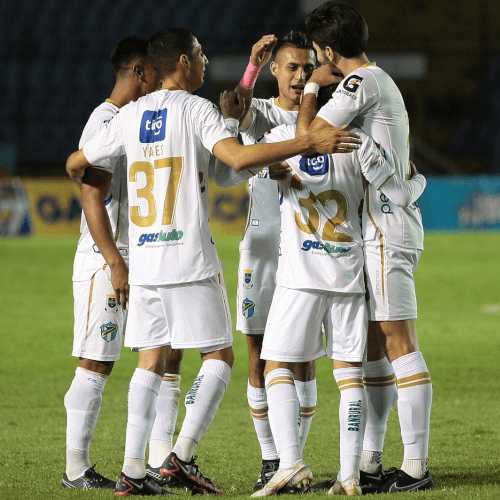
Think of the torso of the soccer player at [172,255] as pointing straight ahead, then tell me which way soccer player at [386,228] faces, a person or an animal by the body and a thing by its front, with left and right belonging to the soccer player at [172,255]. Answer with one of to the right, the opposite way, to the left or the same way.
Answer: to the left

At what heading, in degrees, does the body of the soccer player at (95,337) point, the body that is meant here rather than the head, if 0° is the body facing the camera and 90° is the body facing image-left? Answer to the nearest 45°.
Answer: approximately 270°

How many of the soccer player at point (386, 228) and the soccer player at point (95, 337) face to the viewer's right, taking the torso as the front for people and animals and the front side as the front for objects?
1

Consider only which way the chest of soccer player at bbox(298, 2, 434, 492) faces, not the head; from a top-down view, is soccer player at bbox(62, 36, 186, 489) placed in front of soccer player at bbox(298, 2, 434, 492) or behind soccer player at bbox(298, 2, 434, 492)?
in front

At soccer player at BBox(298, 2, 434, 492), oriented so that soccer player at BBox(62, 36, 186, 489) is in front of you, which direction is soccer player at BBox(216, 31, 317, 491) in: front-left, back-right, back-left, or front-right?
front-right

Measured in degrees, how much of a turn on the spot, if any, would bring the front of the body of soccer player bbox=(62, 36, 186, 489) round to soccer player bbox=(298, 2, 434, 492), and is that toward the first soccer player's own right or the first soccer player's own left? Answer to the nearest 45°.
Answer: approximately 45° to the first soccer player's own right

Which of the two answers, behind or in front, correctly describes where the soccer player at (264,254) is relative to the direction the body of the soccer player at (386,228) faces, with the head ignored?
in front

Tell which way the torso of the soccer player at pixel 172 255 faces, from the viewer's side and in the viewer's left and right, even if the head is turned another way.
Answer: facing away from the viewer and to the right of the viewer
